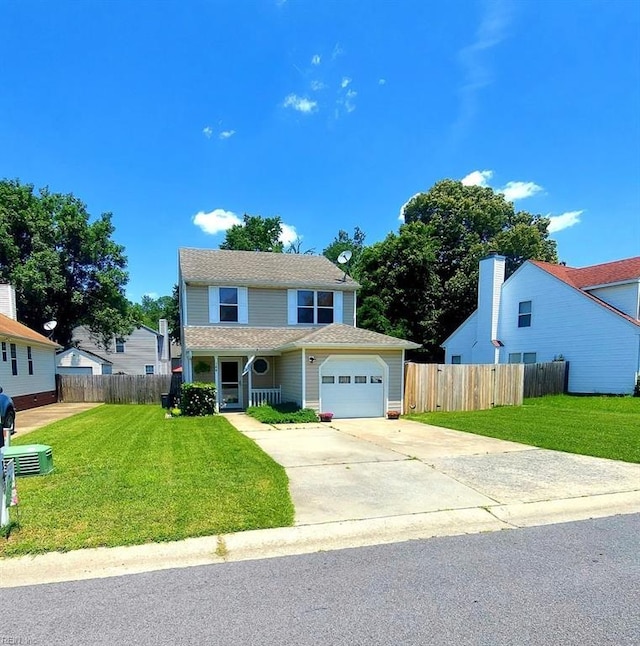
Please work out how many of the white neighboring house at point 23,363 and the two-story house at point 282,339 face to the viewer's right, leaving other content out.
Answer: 0

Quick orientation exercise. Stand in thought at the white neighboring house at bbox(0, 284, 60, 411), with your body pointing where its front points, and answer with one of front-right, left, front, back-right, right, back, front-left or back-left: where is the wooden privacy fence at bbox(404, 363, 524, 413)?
left

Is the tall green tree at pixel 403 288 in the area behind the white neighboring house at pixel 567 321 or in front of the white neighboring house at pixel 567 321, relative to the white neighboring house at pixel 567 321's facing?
behind

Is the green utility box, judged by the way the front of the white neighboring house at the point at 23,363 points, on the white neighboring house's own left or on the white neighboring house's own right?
on the white neighboring house's own left

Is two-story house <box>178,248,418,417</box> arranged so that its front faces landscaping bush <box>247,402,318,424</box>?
yes

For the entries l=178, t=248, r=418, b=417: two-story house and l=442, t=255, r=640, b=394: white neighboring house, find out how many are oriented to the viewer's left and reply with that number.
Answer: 0

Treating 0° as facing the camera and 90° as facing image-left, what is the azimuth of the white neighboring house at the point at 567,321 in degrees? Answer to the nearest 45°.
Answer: approximately 315°

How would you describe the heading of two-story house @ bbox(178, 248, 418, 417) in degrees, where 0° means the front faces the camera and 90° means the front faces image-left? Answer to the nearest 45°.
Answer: approximately 0°
